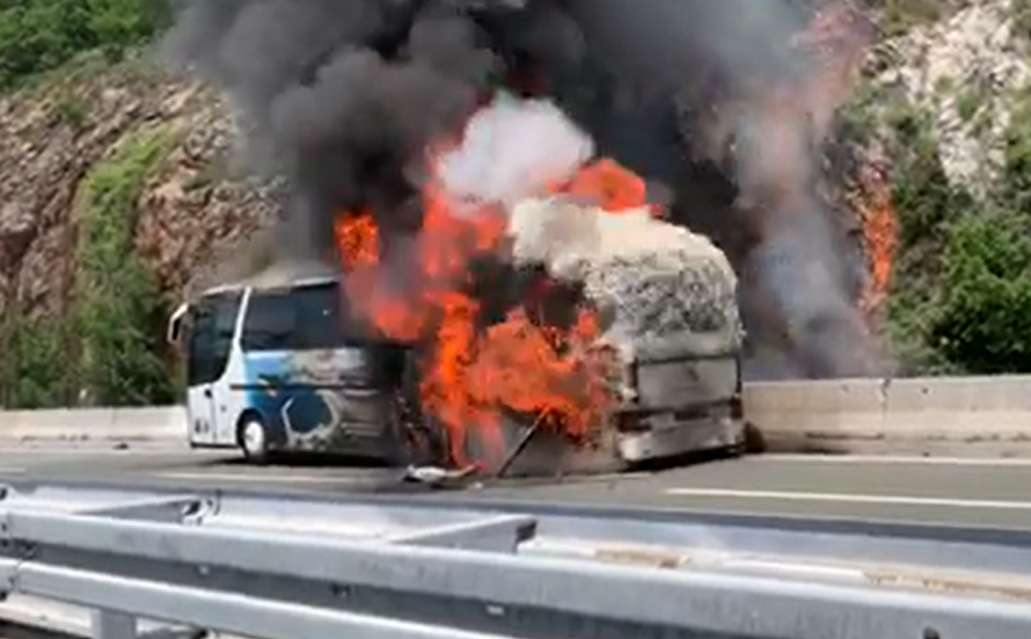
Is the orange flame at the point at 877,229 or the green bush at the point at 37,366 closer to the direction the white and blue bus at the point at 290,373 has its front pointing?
the green bush

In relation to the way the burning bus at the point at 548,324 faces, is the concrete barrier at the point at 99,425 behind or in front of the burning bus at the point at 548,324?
in front

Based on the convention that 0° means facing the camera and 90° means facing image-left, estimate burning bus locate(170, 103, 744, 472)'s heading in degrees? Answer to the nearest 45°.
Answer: approximately 135°

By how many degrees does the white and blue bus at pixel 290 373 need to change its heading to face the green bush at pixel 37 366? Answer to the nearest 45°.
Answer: approximately 45° to its right

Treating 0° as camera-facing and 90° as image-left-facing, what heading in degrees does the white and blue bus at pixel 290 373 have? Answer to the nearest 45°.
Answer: approximately 135°

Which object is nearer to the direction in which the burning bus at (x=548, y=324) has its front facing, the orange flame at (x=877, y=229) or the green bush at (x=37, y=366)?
the green bush

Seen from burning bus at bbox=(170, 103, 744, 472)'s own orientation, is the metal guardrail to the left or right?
on its left

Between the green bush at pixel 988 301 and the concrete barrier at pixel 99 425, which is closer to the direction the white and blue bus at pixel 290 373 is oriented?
the concrete barrier
